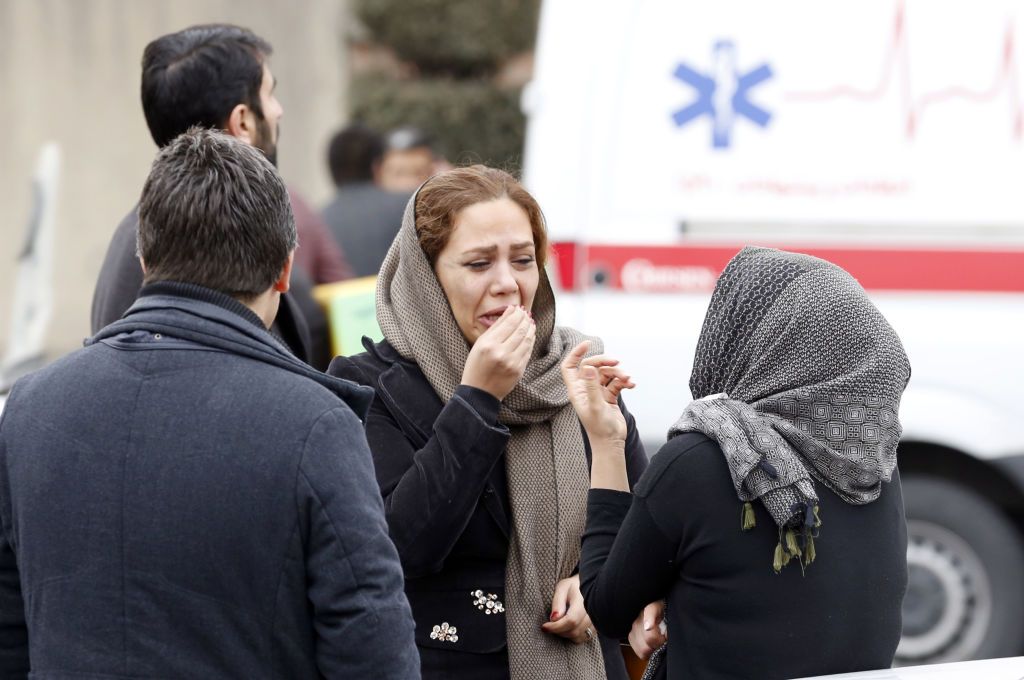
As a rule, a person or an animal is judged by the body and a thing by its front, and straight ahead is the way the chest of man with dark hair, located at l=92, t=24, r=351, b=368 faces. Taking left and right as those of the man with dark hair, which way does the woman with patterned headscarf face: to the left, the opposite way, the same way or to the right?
to the left

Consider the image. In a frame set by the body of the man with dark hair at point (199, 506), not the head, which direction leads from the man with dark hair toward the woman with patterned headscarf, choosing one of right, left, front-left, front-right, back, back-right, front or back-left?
front-right

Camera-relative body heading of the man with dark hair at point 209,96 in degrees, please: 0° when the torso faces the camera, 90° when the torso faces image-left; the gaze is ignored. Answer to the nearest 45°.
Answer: approximately 225°

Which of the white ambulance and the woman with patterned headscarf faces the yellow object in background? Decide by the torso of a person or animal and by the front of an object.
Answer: the woman with patterned headscarf

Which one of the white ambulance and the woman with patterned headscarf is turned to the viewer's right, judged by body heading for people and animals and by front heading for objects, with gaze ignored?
the white ambulance

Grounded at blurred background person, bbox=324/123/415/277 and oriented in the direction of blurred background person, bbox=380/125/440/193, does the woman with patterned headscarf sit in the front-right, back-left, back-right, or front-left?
back-right

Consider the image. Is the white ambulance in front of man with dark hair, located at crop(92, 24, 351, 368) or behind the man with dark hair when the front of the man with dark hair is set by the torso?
in front

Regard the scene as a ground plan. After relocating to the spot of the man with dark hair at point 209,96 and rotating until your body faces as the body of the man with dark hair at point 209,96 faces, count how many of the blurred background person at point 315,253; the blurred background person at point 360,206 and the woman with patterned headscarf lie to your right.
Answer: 1

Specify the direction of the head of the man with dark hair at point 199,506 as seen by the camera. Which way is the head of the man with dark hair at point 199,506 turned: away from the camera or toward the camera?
away from the camera

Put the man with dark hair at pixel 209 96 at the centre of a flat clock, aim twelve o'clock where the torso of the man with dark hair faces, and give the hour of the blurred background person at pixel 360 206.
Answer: The blurred background person is roughly at 11 o'clock from the man with dark hair.

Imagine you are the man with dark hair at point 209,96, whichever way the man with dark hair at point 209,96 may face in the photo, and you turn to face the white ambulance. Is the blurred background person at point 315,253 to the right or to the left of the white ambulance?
left

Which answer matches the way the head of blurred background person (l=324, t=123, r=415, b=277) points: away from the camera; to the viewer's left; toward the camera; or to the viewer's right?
away from the camera

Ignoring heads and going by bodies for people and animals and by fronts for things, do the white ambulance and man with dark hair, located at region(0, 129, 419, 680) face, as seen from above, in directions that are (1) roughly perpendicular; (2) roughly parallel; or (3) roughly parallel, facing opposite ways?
roughly perpendicular

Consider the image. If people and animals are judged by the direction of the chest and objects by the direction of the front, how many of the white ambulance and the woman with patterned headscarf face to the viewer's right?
1

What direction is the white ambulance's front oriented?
to the viewer's right

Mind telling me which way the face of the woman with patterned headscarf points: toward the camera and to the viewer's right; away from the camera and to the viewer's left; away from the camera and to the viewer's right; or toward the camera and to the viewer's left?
away from the camera and to the viewer's left

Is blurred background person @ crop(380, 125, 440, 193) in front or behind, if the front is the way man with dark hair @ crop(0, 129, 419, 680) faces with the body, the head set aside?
in front

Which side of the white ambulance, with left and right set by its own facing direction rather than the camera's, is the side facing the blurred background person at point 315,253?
back

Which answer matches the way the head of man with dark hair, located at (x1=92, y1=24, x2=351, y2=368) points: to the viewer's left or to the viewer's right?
to the viewer's right

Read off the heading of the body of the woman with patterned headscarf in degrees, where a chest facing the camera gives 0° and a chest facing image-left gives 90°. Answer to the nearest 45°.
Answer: approximately 135°
